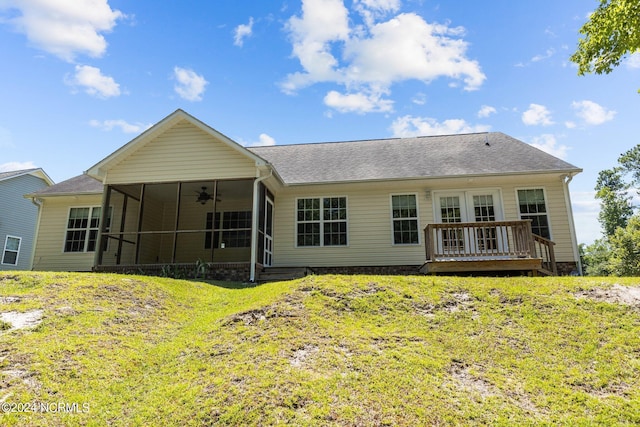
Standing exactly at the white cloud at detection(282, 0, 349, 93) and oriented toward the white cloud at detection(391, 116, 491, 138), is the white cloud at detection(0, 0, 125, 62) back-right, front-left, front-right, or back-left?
back-left

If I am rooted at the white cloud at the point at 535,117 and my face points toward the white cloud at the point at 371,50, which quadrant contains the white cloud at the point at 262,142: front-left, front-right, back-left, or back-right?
front-right

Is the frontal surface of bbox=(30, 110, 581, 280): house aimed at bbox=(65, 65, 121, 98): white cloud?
no
